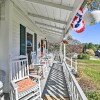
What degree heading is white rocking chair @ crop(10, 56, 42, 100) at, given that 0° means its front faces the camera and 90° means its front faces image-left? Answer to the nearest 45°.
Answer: approximately 315°
